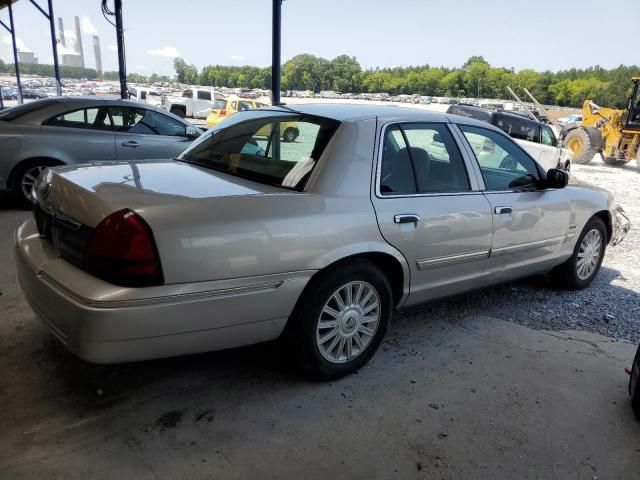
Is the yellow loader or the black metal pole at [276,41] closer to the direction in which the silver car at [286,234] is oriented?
the yellow loader

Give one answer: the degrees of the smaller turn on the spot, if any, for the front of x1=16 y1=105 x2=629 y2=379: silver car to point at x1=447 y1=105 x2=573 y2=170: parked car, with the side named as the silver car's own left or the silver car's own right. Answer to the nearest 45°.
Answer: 0° — it already faces it

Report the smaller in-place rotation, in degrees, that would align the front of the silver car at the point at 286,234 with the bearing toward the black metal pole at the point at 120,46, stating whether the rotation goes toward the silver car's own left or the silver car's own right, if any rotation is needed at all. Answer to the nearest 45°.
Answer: approximately 90° to the silver car's own left

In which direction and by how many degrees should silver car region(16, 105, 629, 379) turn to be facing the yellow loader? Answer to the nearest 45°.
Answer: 0° — it already faces it

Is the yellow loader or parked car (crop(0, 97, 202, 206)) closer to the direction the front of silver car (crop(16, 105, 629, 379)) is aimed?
the yellow loader

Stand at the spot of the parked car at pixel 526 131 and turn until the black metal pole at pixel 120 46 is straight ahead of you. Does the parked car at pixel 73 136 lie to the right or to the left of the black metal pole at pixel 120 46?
left

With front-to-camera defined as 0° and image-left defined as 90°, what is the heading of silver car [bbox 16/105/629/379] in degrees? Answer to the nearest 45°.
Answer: approximately 225°

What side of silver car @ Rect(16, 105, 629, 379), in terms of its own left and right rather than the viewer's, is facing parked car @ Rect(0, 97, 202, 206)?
left

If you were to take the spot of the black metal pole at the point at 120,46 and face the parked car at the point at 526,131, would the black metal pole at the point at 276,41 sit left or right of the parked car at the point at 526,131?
right
